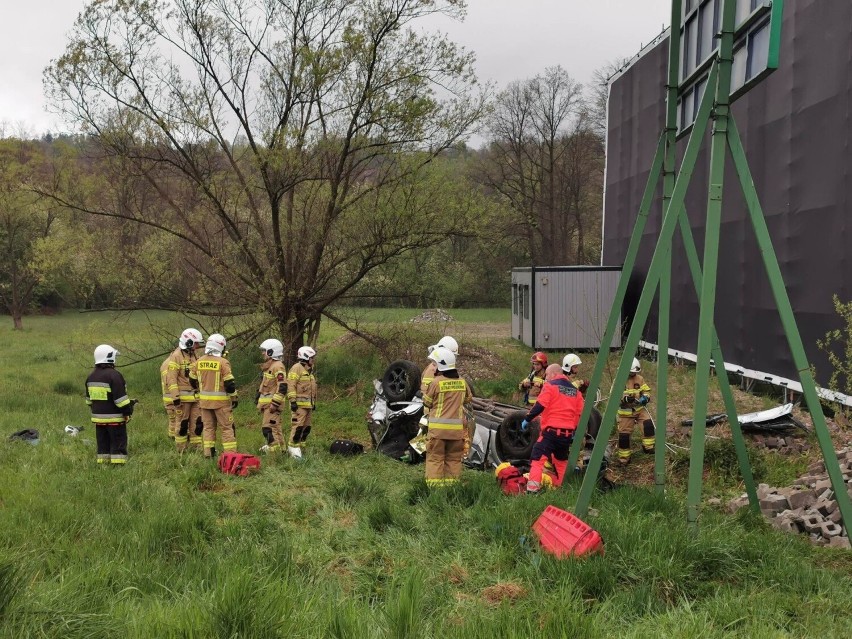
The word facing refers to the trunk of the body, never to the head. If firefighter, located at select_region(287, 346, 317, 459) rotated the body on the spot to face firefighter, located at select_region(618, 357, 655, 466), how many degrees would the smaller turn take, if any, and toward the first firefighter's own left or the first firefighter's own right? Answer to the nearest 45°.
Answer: approximately 45° to the first firefighter's own left

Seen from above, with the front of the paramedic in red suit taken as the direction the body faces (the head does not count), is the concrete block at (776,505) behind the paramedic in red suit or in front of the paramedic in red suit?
behind

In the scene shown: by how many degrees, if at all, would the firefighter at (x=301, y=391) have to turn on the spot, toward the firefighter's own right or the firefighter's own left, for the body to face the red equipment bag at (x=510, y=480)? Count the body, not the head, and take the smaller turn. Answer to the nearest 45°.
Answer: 0° — they already face it

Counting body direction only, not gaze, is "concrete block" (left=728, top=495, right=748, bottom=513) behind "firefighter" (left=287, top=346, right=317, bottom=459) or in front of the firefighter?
in front

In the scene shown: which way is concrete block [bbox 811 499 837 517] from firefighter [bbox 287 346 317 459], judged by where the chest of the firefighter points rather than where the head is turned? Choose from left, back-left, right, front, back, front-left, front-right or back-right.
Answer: front

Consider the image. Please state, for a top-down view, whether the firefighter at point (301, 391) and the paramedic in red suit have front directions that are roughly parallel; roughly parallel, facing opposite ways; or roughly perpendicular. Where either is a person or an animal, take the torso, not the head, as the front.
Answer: roughly parallel, facing opposite ways

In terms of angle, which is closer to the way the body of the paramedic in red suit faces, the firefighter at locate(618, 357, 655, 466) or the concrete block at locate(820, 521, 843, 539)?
the firefighter

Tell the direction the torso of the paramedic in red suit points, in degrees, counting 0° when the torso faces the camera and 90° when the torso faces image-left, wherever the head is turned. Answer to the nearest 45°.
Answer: approximately 135°

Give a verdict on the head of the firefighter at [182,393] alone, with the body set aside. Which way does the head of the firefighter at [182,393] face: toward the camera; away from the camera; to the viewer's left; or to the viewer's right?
to the viewer's right

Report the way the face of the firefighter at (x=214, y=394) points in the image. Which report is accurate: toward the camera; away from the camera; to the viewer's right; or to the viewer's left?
away from the camera

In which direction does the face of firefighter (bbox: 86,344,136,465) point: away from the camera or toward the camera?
away from the camera
